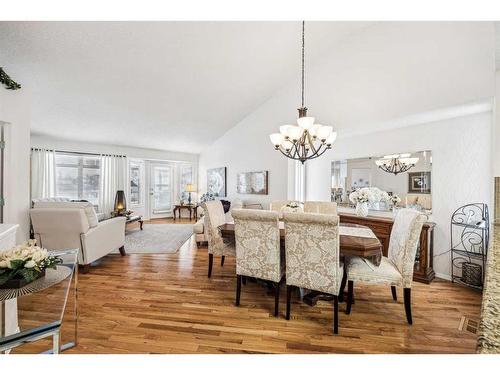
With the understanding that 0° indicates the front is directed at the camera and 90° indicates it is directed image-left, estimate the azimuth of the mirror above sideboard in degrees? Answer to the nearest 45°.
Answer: approximately 45°

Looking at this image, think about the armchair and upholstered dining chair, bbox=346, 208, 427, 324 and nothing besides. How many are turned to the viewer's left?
1

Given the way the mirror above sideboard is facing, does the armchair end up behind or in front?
in front

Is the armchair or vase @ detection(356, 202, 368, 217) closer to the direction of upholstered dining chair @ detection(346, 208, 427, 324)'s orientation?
the armchair

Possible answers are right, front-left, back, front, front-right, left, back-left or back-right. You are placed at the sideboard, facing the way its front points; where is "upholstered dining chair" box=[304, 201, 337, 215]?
front-right

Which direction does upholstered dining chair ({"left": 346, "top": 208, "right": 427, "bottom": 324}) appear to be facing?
to the viewer's left

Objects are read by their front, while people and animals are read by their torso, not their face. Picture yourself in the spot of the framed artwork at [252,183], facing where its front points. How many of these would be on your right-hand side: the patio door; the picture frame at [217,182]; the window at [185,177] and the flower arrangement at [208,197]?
4

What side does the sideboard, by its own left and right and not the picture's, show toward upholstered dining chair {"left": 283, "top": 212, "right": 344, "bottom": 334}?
front

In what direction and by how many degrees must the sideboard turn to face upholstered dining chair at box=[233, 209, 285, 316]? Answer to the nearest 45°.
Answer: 0° — it already faces it

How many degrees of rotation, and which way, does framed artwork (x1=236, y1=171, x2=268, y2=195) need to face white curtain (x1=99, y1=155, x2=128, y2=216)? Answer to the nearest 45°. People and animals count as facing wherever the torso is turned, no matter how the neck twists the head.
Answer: approximately 45° to its right

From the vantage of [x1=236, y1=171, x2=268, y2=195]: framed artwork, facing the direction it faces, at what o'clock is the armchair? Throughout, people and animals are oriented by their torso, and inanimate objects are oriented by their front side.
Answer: The armchair is roughly at 12 o'clock from the framed artwork.

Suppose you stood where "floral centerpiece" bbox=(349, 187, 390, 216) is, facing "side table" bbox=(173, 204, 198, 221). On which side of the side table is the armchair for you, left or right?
left

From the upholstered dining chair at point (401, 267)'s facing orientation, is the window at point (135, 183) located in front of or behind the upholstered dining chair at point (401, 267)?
in front

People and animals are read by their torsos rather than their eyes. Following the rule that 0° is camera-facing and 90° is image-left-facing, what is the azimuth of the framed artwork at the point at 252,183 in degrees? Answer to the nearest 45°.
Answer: approximately 45°
